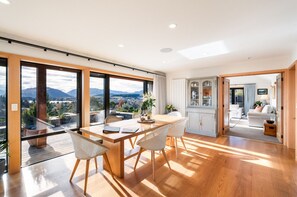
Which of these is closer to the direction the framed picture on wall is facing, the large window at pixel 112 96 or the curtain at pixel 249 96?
the large window

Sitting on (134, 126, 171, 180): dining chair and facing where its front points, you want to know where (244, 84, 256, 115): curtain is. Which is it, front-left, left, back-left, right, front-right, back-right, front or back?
right

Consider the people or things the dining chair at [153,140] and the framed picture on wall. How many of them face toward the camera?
1

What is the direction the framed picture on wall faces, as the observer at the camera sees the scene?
facing the viewer

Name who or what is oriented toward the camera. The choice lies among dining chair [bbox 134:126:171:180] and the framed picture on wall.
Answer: the framed picture on wall

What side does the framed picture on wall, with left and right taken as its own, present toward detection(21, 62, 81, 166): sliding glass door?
front

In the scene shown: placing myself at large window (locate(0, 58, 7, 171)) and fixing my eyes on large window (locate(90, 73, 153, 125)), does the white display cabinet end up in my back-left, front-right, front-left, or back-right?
front-right

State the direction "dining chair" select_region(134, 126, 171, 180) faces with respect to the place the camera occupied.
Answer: facing away from the viewer and to the left of the viewer

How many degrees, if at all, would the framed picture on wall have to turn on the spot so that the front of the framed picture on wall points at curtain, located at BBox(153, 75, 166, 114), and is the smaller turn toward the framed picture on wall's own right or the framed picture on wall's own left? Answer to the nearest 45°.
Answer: approximately 45° to the framed picture on wall's own right

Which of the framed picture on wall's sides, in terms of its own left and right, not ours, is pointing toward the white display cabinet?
front

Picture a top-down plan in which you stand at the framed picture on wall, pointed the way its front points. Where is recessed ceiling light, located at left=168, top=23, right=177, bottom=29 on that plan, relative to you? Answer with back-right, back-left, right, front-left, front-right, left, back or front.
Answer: front

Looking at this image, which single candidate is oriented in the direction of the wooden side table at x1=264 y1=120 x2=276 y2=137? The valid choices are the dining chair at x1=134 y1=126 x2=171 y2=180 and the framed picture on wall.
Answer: the framed picture on wall
